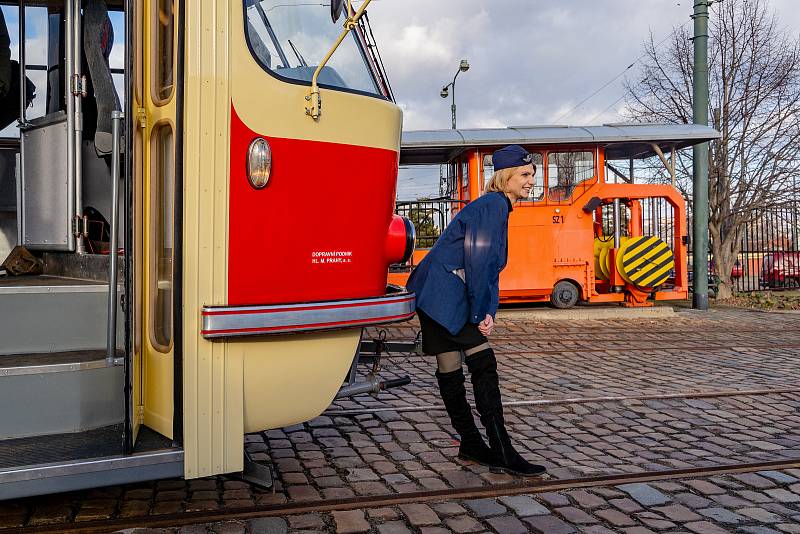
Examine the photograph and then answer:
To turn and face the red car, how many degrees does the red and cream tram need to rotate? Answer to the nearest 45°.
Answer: approximately 45° to its left

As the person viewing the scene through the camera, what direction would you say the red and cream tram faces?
facing to the right of the viewer

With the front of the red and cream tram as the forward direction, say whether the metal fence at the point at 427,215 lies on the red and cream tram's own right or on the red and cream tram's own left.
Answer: on the red and cream tram's own left

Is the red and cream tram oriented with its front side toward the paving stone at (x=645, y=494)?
yes
